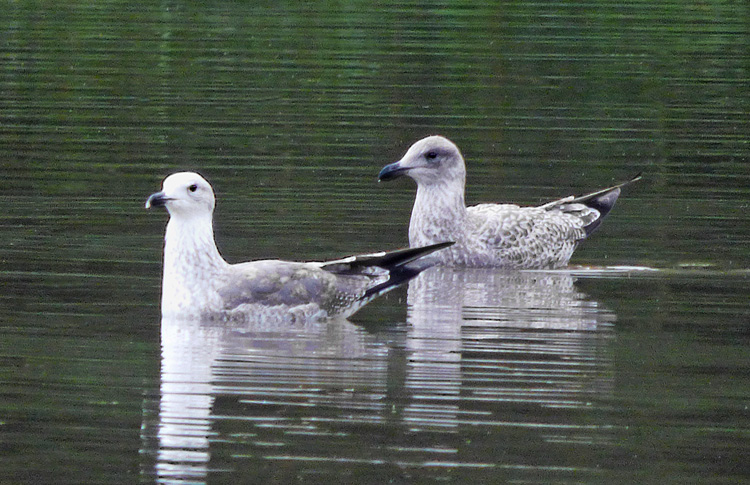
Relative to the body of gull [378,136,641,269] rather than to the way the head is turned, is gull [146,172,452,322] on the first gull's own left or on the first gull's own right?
on the first gull's own left

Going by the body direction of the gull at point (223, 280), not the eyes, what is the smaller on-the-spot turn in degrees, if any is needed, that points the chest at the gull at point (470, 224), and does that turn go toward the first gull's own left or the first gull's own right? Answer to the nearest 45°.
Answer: approximately 135° to the first gull's own right

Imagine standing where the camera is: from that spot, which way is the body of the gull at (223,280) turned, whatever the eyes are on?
to the viewer's left

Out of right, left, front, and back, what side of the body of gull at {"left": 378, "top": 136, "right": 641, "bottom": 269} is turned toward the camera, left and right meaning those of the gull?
left

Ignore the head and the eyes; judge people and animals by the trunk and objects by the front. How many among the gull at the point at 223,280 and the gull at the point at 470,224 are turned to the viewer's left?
2
